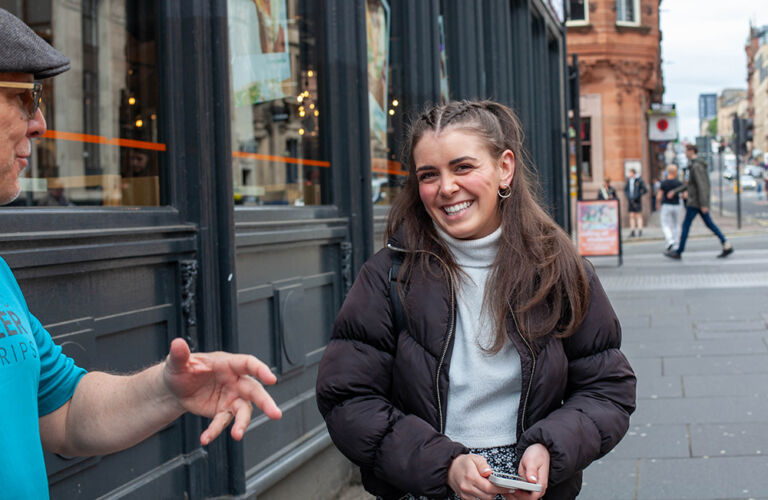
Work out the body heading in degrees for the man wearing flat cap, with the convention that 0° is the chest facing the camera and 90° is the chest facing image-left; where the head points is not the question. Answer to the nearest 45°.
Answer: approximately 315°

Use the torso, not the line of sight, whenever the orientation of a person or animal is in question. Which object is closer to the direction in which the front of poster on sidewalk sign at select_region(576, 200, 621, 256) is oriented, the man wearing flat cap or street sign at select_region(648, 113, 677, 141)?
the man wearing flat cap

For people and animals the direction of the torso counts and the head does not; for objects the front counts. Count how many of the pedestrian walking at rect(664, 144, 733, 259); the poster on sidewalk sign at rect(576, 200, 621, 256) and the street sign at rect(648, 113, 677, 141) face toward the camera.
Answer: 2

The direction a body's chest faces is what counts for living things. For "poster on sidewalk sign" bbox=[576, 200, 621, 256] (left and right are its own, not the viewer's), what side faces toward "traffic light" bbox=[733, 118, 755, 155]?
back

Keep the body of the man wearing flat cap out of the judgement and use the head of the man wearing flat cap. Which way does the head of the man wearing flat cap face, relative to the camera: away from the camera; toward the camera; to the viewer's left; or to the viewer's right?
to the viewer's right

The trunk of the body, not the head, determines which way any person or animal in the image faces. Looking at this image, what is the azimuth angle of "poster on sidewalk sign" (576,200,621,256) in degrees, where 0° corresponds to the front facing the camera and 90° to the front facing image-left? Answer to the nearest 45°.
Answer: approximately 0°

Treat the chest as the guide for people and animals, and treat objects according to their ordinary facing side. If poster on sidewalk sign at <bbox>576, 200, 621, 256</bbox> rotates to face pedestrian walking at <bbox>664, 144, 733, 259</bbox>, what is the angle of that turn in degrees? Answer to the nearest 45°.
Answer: approximately 90° to its left

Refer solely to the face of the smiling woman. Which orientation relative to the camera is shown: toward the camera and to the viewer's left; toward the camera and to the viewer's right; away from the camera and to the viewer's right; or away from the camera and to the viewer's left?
toward the camera and to the viewer's left
